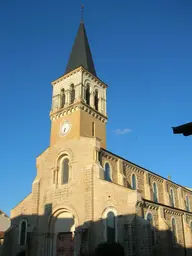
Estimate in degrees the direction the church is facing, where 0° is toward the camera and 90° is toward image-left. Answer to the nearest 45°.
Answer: approximately 45°
